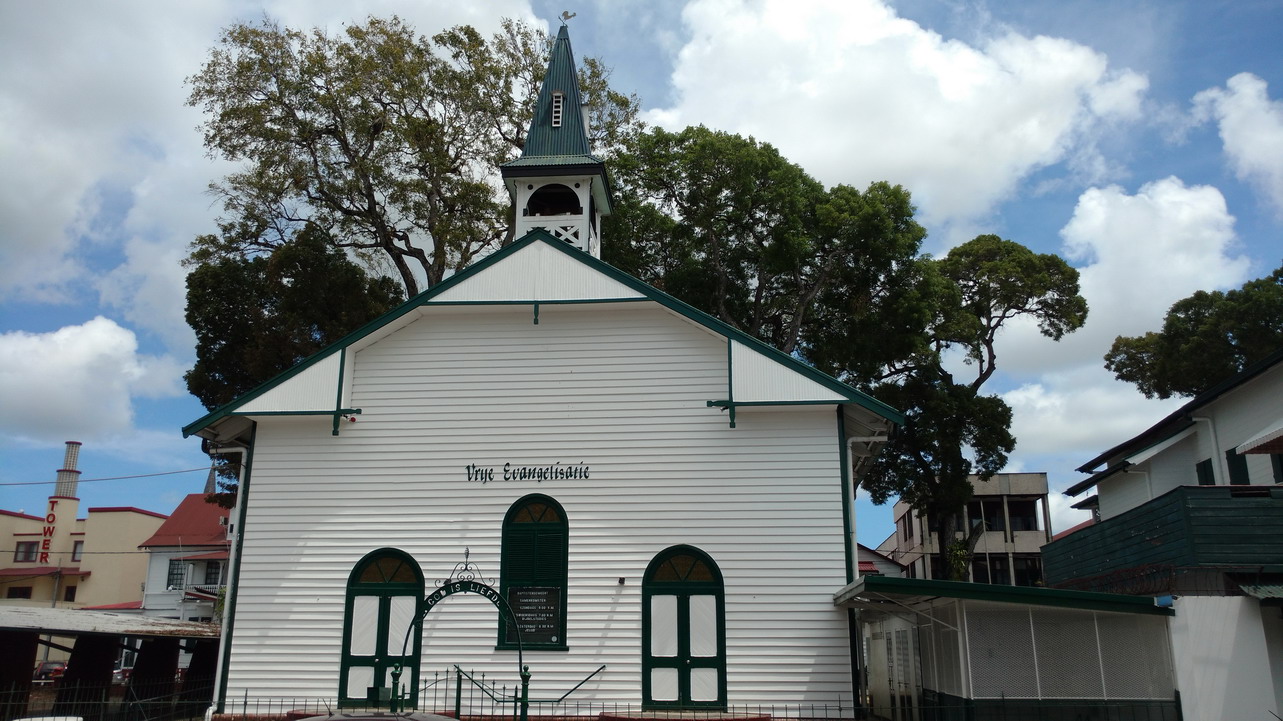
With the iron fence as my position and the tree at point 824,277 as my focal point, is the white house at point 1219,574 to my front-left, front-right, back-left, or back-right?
front-right

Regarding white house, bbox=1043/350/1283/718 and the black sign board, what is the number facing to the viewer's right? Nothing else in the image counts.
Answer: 0

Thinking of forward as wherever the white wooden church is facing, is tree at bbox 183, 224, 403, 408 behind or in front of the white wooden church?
behind

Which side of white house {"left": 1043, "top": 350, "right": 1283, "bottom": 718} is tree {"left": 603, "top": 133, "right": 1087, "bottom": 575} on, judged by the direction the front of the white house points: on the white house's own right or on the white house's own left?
on the white house's own right

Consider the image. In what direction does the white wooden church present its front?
toward the camera

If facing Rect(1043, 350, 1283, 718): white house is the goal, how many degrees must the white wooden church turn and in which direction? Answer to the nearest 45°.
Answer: approximately 90° to its left

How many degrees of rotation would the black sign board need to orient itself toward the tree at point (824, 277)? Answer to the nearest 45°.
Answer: approximately 135° to its left

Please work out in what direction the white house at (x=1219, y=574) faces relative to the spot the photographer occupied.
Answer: facing the viewer and to the left of the viewer

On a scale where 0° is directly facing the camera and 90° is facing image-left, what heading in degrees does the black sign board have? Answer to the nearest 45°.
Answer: approximately 0°

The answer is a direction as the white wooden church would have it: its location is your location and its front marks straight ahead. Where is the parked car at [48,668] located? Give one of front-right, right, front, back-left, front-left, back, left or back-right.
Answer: back-right

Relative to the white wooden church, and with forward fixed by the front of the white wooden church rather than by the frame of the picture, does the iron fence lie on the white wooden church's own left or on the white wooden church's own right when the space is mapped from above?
on the white wooden church's own right

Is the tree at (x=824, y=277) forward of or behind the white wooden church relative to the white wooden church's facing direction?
behind
